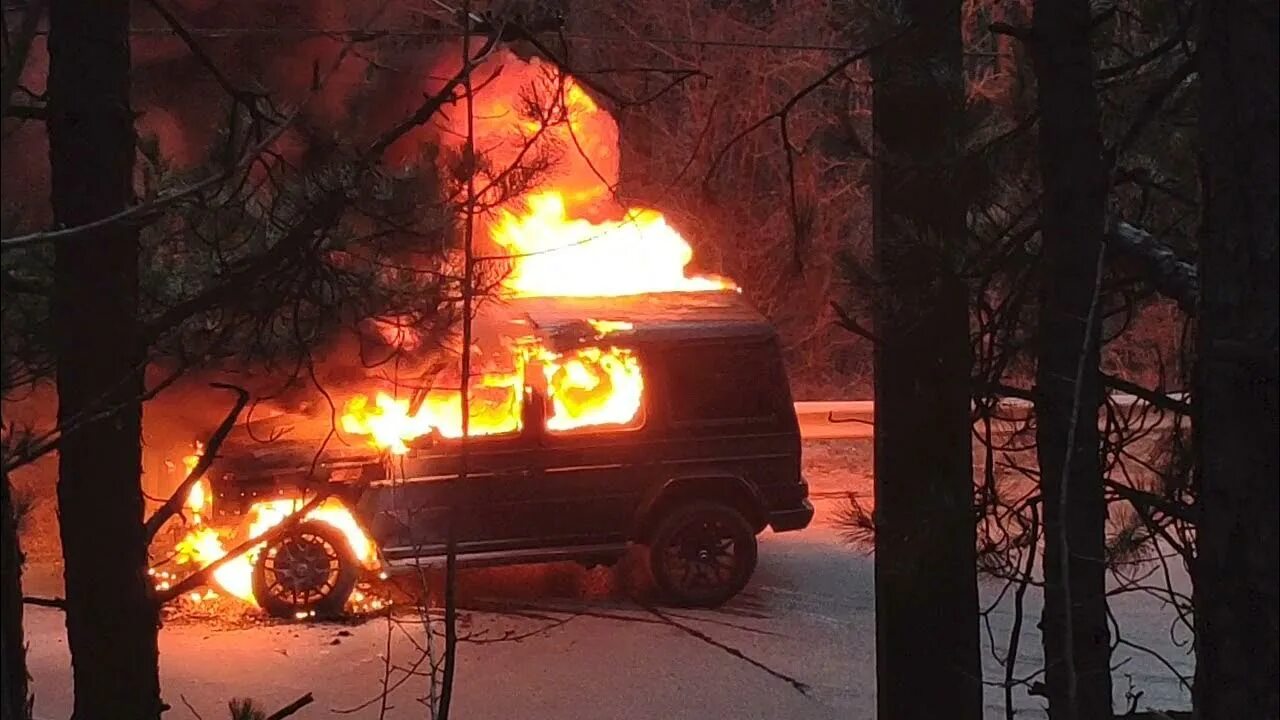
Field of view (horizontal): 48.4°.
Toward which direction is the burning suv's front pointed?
to the viewer's left

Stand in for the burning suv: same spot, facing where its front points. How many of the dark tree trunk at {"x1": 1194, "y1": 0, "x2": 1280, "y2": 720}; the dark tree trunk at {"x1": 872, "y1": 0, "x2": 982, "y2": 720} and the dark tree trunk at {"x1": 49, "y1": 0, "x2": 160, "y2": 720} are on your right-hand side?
0

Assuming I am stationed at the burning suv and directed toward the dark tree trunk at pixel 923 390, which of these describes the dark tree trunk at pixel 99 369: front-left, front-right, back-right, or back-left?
front-right

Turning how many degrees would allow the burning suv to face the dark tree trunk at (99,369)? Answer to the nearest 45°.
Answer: approximately 90° to its left

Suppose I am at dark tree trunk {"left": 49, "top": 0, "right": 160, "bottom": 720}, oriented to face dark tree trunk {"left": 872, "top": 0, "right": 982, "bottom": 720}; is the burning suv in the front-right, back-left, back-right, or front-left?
front-left

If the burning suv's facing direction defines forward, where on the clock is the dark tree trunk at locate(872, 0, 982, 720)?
The dark tree trunk is roughly at 9 o'clock from the burning suv.

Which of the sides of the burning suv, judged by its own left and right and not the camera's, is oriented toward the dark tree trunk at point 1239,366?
left

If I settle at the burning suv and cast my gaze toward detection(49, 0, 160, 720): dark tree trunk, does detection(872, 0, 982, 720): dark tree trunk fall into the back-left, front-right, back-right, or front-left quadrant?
front-left
